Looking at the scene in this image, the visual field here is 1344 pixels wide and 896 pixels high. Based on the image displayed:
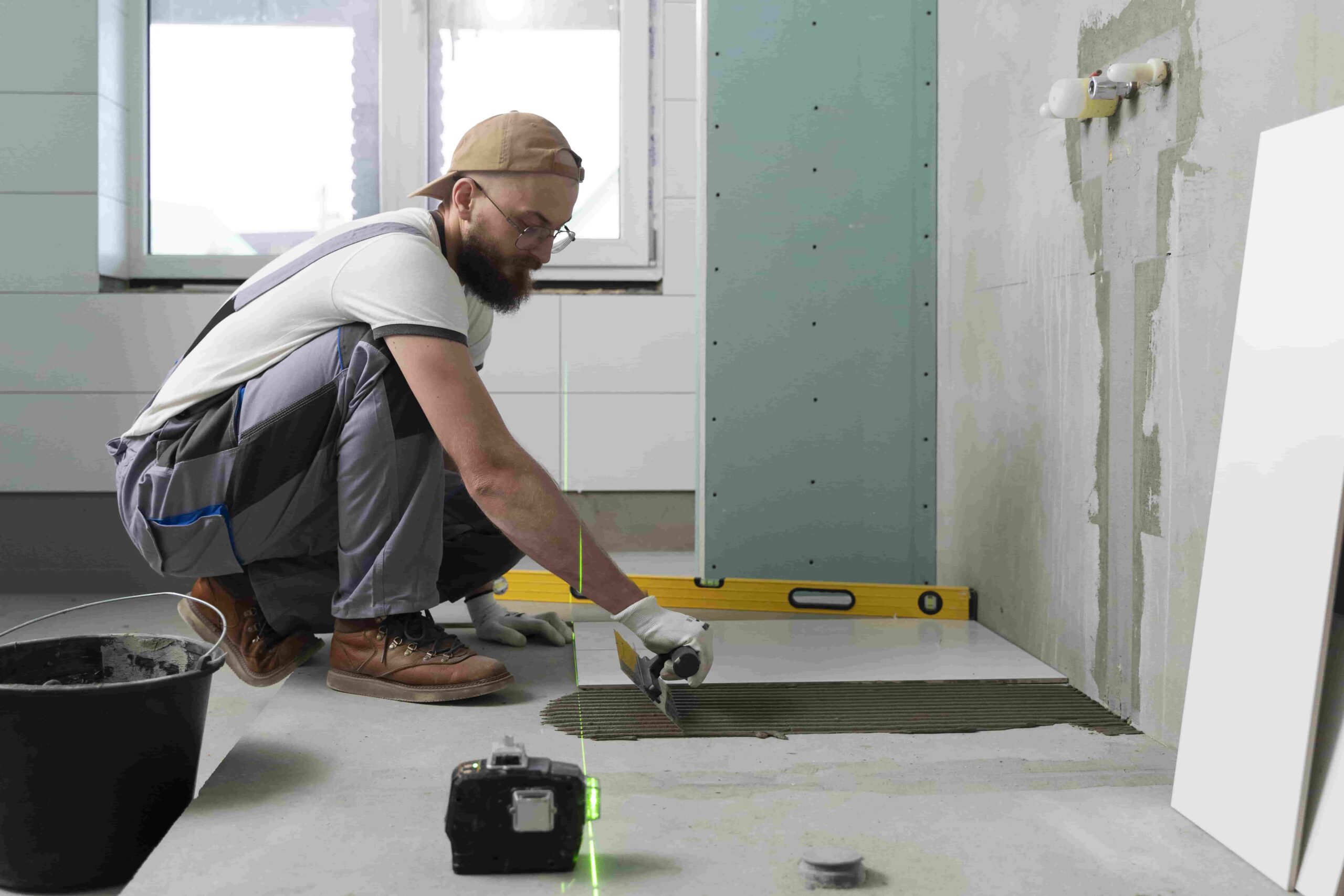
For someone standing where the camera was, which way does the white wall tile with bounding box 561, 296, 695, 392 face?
facing the viewer

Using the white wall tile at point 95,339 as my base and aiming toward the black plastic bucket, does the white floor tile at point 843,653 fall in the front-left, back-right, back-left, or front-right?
front-left

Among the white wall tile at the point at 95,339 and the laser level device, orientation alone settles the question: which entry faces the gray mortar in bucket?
the white wall tile

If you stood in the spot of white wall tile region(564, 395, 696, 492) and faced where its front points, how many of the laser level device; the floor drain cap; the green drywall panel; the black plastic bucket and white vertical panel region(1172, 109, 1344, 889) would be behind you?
0

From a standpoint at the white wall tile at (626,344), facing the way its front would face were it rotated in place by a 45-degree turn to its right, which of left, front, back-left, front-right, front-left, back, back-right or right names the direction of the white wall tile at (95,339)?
front-right

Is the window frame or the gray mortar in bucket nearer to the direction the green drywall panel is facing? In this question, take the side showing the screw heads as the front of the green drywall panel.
the gray mortar in bucket

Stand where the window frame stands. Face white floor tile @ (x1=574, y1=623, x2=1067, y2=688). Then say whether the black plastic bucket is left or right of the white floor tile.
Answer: right

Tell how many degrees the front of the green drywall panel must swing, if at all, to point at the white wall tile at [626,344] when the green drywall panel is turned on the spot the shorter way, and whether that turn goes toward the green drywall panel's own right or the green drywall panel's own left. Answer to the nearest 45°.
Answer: approximately 135° to the green drywall panel's own right

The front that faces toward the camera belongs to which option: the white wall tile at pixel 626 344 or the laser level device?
the white wall tile

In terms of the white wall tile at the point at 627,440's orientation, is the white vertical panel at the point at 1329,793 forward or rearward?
forward

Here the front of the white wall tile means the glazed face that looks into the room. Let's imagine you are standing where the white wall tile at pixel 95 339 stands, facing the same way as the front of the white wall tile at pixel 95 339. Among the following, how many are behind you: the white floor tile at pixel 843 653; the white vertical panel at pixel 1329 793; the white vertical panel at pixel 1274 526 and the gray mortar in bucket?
0

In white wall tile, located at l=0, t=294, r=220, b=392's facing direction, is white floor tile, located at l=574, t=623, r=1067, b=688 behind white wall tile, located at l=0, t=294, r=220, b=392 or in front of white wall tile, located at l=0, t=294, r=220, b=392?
in front

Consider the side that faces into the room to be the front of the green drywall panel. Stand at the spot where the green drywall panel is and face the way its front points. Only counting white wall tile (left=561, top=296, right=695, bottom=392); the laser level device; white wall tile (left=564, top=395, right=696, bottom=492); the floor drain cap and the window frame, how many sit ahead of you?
2

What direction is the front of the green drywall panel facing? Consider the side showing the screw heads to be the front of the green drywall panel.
toward the camera

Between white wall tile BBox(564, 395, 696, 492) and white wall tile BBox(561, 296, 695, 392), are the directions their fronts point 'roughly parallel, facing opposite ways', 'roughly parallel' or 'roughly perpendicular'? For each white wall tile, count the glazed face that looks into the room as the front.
roughly parallel

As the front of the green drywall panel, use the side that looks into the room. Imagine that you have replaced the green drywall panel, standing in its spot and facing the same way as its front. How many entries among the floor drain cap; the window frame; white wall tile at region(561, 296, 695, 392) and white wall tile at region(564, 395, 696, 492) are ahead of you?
1
